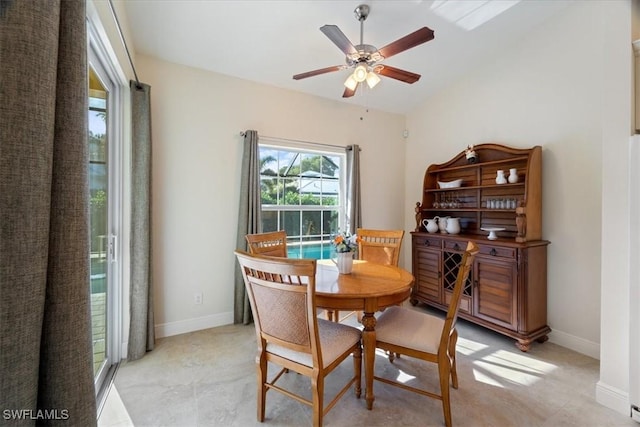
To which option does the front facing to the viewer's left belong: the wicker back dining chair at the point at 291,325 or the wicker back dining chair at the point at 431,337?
the wicker back dining chair at the point at 431,337

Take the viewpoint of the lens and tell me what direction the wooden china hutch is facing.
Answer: facing the viewer and to the left of the viewer

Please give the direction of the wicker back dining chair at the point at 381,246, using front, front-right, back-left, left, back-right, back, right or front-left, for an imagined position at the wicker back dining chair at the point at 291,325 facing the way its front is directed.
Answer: front

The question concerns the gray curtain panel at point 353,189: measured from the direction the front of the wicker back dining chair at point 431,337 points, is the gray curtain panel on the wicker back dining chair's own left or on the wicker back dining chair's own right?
on the wicker back dining chair's own right

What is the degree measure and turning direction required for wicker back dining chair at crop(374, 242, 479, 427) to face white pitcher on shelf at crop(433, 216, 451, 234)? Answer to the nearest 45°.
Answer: approximately 90° to its right

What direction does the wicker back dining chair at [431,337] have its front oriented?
to the viewer's left

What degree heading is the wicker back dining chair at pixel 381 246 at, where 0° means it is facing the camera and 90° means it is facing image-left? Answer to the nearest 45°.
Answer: approximately 45°

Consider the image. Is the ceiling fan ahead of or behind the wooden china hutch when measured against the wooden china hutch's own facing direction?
ahead

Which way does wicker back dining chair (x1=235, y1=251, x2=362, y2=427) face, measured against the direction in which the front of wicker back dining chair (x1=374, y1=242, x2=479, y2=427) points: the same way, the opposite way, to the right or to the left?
to the right

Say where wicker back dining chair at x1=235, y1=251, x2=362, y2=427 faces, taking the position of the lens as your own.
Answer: facing away from the viewer and to the right of the viewer

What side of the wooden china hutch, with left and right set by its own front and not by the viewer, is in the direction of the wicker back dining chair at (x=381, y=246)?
front

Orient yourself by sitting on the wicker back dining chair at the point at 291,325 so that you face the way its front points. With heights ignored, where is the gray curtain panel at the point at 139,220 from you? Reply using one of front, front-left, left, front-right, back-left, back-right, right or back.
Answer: left

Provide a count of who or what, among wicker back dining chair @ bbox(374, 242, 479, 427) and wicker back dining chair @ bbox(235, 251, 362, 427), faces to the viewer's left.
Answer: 1

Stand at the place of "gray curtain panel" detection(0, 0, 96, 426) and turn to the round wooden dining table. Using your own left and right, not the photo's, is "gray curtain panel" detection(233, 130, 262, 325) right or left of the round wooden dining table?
left

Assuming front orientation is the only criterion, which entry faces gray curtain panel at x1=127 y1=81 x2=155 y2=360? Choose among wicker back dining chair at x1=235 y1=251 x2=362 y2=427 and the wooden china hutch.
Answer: the wooden china hutch

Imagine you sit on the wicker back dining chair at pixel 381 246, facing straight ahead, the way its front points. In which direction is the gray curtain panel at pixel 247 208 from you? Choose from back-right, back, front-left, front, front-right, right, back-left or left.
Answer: front-right
